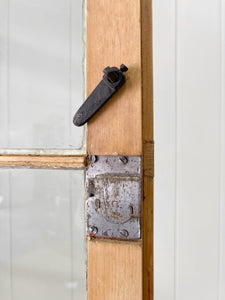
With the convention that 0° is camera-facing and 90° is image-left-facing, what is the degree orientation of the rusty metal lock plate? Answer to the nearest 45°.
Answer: approximately 0°
